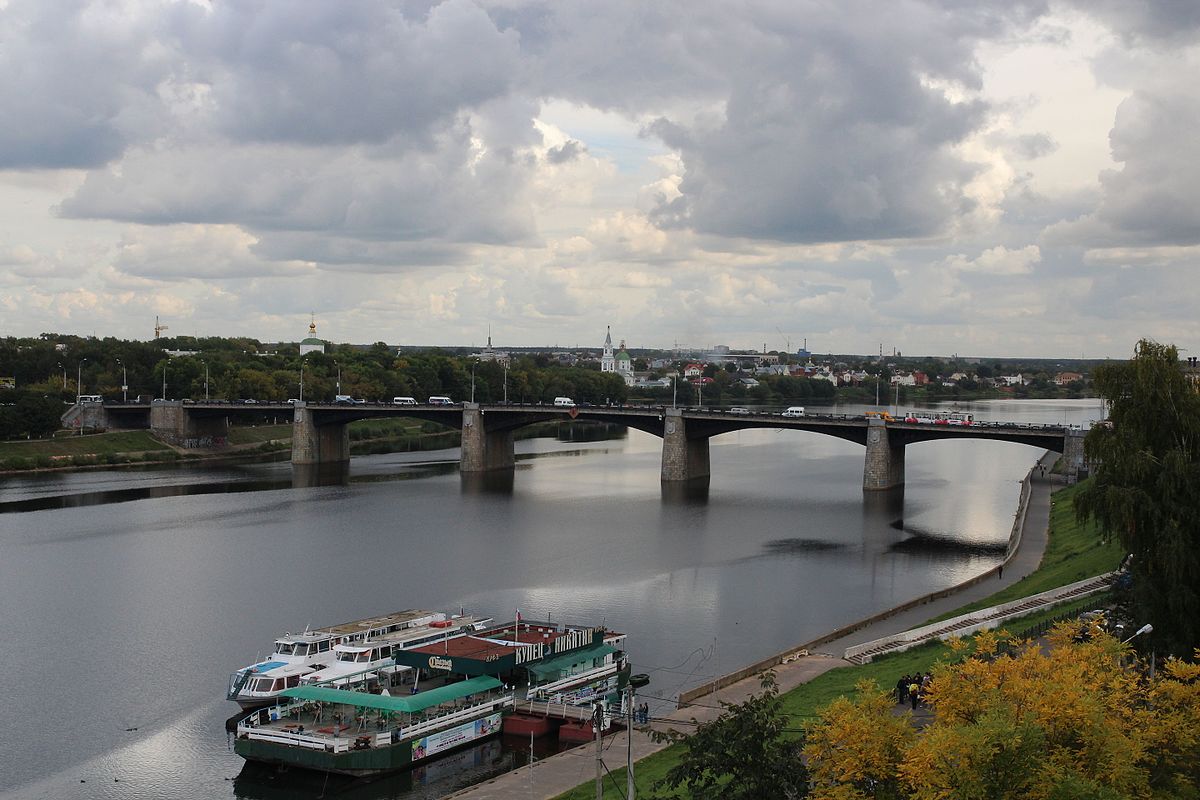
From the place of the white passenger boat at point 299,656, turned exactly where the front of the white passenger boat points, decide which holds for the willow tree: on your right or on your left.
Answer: on your left

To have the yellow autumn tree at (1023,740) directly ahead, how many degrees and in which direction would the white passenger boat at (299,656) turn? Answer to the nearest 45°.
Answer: approximately 90° to its left

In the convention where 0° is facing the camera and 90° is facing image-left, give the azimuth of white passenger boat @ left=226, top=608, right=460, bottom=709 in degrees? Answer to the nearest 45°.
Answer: approximately 45°

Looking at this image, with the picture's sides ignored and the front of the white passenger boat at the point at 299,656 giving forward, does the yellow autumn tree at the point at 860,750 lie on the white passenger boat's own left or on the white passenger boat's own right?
on the white passenger boat's own left

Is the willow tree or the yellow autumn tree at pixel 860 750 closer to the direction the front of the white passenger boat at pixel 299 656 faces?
the yellow autumn tree

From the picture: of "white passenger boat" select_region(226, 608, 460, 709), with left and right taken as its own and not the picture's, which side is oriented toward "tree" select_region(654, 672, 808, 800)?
left

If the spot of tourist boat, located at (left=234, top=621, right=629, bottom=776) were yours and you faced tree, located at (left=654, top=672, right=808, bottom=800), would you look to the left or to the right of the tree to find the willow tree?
left

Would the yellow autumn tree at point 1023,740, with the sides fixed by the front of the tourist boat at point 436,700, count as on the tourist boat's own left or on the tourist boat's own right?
on the tourist boat's own left

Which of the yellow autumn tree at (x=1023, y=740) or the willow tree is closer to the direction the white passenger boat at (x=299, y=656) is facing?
the yellow autumn tree

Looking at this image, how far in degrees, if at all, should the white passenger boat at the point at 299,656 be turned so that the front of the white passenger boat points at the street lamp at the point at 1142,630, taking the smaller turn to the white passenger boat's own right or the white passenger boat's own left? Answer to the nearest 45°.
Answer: approximately 90° to the white passenger boat's own left
